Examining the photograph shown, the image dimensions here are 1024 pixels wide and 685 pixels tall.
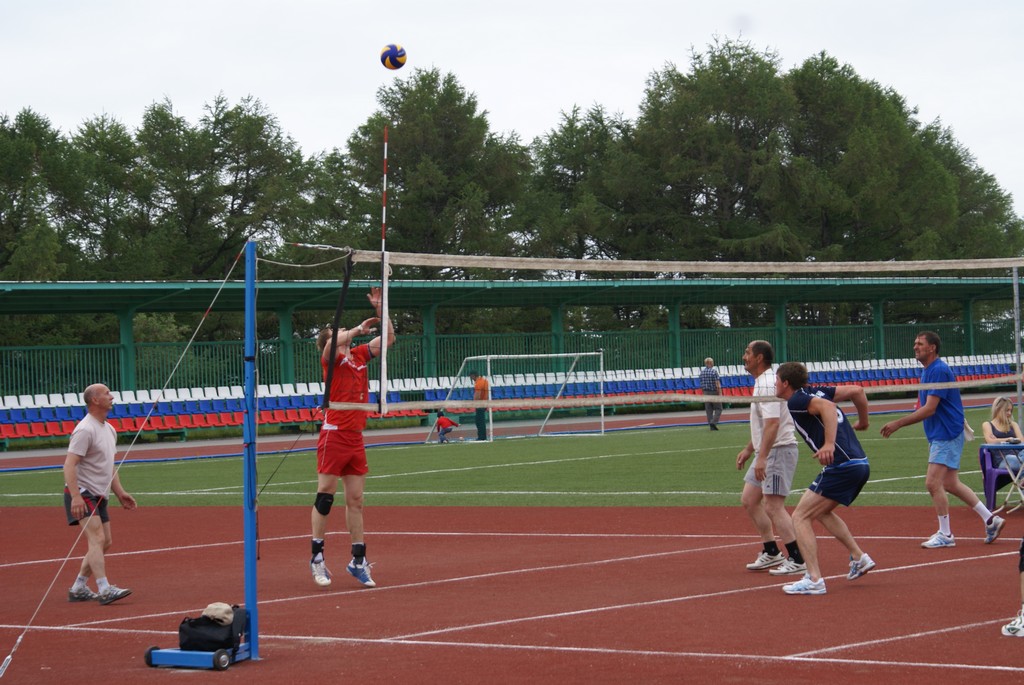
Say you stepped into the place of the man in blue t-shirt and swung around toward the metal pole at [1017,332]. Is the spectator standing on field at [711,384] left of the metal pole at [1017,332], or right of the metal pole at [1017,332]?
left

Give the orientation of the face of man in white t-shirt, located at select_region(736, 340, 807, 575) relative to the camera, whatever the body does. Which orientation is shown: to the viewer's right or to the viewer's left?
to the viewer's left

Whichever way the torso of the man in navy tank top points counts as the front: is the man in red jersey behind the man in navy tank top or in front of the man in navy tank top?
in front

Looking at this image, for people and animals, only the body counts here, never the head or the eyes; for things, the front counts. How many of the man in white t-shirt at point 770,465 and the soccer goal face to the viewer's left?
1

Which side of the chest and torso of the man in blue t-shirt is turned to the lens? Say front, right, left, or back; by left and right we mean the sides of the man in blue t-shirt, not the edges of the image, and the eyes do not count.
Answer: left

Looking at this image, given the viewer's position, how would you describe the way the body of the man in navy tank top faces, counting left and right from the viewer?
facing to the left of the viewer

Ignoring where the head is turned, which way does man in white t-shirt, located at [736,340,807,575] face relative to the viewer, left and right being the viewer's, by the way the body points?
facing to the left of the viewer

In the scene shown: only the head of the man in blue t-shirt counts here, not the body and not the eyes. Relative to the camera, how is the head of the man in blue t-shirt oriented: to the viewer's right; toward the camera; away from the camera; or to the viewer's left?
to the viewer's left

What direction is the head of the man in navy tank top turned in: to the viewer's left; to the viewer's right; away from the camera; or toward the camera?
to the viewer's left
